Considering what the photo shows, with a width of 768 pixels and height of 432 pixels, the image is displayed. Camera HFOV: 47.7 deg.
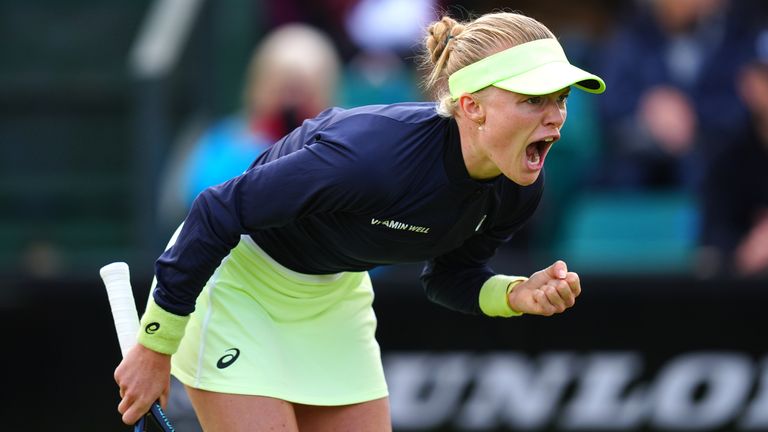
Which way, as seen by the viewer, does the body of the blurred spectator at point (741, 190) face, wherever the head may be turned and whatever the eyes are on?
toward the camera

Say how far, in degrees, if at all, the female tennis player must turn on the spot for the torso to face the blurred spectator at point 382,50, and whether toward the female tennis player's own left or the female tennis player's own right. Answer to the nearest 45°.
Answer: approximately 135° to the female tennis player's own left

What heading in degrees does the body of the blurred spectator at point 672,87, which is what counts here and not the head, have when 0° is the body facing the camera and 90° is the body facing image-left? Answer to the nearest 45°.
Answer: approximately 0°

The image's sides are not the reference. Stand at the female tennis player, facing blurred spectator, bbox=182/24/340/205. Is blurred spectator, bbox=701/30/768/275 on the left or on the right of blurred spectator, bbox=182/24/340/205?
right

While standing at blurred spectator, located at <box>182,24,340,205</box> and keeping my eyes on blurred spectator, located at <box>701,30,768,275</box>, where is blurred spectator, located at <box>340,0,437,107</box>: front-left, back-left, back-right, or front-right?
front-left

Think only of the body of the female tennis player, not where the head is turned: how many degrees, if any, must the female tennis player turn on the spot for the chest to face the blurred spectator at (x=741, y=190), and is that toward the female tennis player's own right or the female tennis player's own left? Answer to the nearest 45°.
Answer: approximately 90° to the female tennis player's own left

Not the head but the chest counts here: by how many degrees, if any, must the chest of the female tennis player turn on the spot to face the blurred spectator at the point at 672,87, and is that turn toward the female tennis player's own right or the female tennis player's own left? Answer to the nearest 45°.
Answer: approximately 90° to the female tennis player's own left

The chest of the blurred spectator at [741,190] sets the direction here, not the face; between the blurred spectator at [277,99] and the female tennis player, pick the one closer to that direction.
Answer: the female tennis player

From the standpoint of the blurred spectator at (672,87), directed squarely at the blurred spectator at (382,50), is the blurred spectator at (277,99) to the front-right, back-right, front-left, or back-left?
front-left

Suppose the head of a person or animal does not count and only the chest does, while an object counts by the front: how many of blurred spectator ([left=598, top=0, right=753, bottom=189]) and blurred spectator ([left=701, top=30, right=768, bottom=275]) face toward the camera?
2
